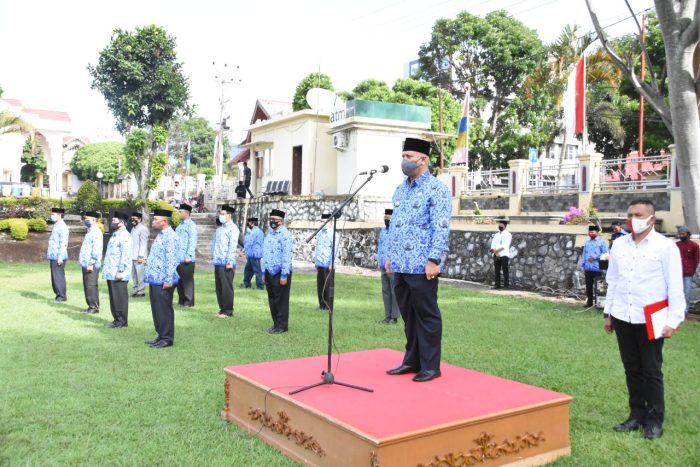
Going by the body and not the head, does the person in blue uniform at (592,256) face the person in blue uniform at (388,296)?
yes

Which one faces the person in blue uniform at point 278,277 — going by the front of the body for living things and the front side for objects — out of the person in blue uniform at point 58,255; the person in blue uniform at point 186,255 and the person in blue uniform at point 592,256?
the person in blue uniform at point 592,256

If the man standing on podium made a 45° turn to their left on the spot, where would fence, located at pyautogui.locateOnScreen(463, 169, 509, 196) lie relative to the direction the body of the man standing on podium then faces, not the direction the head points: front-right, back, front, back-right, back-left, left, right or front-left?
back

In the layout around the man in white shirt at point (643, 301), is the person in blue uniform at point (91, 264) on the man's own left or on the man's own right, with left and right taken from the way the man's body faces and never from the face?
on the man's own right

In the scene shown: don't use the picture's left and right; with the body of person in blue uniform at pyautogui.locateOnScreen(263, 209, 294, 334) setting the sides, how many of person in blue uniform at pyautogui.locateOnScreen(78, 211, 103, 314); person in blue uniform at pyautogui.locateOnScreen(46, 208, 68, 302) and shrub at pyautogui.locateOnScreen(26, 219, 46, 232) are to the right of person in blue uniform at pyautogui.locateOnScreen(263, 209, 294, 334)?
3

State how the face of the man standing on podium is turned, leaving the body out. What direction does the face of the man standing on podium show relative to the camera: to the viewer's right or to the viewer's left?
to the viewer's left

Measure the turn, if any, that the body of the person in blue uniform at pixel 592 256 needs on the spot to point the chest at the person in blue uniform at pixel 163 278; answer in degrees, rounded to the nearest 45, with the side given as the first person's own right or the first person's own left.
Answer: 0° — they already face them

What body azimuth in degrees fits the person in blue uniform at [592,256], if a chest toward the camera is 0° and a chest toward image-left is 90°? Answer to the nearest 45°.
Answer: approximately 45°

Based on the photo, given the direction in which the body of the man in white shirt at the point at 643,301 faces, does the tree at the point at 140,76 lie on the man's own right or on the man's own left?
on the man's own right

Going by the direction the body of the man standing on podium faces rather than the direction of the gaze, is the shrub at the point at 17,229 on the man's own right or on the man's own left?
on the man's own right

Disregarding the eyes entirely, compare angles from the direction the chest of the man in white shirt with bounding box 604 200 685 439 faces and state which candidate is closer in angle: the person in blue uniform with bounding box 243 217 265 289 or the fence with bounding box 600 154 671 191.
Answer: the person in blue uniform
